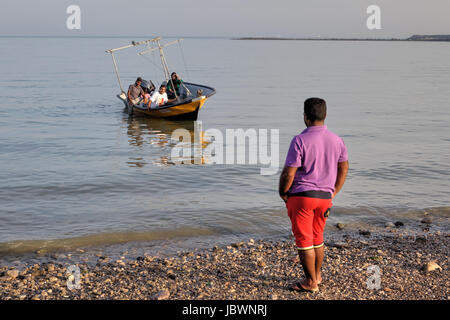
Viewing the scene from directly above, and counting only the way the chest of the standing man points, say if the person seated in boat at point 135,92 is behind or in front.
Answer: in front

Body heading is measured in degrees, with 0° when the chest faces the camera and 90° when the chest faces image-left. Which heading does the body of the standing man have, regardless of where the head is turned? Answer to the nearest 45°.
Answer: approximately 135°

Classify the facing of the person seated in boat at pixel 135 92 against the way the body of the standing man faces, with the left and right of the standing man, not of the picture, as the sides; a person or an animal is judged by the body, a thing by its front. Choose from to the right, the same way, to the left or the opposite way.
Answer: the opposite way

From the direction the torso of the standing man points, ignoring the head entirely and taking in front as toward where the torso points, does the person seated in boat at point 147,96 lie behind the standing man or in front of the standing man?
in front

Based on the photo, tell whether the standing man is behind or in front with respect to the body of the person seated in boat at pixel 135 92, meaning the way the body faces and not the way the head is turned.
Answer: in front

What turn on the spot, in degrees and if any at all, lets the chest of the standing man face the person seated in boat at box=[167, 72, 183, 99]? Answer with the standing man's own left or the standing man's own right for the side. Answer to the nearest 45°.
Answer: approximately 45° to the standing man's own right

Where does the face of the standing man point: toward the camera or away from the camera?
away from the camera

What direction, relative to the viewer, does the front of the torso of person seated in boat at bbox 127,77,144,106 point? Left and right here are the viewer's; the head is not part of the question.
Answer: facing the viewer and to the right of the viewer
